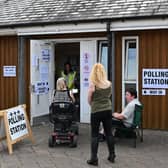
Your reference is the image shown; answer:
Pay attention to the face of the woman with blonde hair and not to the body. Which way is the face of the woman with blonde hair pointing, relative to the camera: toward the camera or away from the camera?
away from the camera

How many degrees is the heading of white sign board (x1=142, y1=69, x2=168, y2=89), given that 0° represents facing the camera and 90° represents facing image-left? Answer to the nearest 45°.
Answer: approximately 0°

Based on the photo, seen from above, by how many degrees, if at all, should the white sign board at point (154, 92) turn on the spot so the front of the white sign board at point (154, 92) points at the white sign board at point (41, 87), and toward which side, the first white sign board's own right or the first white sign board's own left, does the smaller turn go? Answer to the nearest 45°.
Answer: approximately 90° to the first white sign board's own right

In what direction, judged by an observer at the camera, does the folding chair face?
facing to the left of the viewer

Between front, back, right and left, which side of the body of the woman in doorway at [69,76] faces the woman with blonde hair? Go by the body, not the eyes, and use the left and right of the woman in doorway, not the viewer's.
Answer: front

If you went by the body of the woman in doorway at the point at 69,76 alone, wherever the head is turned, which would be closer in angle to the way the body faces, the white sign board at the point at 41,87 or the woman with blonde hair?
the woman with blonde hair

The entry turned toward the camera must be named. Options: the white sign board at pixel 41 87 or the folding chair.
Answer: the white sign board

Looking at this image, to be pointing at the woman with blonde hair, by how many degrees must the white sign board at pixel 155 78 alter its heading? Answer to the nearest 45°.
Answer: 0° — it already faces them

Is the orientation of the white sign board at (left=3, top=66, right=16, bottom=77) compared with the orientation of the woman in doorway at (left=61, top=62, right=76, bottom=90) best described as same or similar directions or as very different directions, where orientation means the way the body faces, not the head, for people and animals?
same or similar directions

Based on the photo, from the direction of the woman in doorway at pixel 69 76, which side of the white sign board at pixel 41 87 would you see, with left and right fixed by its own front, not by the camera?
left

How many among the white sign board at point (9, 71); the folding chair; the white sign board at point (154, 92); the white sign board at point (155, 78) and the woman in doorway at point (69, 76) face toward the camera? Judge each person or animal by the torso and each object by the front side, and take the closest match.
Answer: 4

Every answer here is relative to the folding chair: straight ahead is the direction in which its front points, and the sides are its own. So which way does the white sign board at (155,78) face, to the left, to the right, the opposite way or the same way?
to the left

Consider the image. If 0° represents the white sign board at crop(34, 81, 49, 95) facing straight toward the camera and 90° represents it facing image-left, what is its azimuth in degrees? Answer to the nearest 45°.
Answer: approximately 0°

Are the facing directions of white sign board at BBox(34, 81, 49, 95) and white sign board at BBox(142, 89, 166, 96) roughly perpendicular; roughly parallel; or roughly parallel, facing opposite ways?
roughly parallel

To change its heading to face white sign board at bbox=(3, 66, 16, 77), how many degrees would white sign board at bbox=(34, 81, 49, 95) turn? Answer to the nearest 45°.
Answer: approximately 135° to its right

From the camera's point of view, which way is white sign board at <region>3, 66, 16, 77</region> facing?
toward the camera

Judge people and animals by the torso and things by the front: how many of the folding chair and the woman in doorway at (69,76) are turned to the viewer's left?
1

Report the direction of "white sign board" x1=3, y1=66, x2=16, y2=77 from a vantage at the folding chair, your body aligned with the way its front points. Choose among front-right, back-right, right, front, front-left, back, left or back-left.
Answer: front-right
